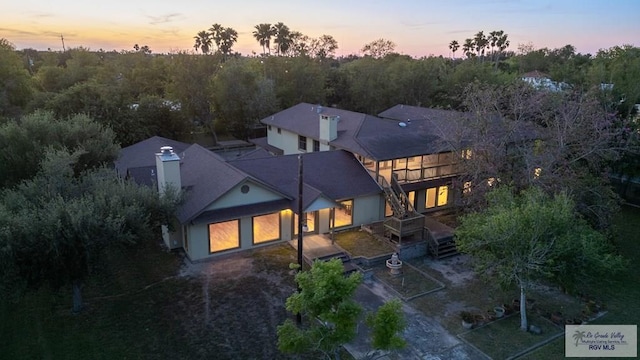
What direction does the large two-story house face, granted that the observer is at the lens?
facing the viewer and to the right of the viewer

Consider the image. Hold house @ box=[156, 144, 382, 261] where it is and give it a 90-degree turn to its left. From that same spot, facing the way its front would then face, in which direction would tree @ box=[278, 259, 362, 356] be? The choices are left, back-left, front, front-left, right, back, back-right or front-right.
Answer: back-right

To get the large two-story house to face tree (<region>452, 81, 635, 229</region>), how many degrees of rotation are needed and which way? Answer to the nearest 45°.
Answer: approximately 45° to its left

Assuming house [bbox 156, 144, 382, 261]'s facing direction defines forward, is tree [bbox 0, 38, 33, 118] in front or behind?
behind

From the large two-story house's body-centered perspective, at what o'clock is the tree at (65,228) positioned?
The tree is roughly at 3 o'clock from the large two-story house.

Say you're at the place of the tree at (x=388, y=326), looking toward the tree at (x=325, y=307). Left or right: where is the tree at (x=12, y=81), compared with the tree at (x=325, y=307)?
right

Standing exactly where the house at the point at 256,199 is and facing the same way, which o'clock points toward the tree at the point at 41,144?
The tree is roughly at 5 o'clock from the house.

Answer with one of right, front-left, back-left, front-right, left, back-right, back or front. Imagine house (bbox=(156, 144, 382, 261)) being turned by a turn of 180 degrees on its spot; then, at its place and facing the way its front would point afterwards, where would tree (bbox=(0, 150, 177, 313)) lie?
left
